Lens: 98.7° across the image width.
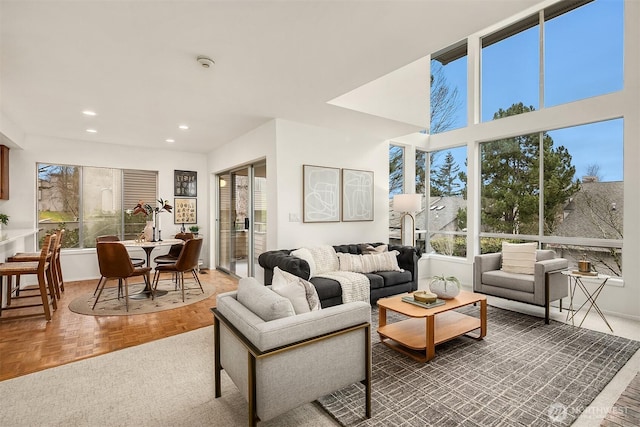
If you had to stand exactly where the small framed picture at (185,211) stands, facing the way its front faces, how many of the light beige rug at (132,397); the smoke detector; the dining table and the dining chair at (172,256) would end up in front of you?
4

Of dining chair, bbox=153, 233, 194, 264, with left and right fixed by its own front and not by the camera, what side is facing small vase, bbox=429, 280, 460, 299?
left

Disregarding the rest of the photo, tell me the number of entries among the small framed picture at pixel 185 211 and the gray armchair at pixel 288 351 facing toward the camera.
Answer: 1

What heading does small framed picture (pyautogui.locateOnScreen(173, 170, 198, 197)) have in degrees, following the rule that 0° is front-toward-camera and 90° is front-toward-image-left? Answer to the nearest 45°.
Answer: approximately 0°

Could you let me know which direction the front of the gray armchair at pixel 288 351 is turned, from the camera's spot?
facing away from the viewer and to the right of the viewer

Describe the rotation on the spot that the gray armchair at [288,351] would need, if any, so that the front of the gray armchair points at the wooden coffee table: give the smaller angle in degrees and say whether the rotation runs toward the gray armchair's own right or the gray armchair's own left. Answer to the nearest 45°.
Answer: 0° — it already faces it

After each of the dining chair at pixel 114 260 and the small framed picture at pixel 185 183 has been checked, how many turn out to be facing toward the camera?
1

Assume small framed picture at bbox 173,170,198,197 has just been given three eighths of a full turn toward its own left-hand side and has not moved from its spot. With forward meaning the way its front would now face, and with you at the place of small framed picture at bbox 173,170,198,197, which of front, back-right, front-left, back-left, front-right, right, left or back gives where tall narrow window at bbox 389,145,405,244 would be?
right

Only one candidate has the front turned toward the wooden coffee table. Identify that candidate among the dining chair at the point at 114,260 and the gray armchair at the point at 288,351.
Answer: the gray armchair

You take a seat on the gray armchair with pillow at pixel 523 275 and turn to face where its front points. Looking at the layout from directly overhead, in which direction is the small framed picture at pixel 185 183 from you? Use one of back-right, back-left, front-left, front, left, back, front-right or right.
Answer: front-right

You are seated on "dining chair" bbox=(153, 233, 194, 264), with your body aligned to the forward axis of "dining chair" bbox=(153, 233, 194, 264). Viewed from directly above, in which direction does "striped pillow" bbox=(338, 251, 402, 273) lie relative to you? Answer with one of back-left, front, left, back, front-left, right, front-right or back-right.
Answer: left
